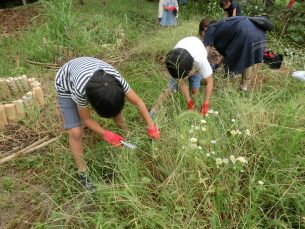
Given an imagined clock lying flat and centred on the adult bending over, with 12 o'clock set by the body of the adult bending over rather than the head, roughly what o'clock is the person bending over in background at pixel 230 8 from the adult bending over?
The person bending over in background is roughly at 3 o'clock from the adult bending over.

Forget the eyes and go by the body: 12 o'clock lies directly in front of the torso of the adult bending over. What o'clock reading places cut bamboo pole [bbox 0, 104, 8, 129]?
The cut bamboo pole is roughly at 11 o'clock from the adult bending over.

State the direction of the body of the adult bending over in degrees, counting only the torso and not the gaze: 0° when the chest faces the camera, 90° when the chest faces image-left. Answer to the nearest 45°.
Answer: approximately 90°

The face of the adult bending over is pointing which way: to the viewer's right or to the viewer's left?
to the viewer's left

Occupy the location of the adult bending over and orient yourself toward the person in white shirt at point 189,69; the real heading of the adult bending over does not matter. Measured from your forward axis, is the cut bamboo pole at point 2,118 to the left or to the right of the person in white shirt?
right

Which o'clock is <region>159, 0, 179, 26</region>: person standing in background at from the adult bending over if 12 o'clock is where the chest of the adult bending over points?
The person standing in background is roughly at 2 o'clock from the adult bending over.

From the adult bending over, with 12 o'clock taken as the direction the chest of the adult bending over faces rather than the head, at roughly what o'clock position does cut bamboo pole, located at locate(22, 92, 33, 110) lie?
The cut bamboo pole is roughly at 11 o'clock from the adult bending over.

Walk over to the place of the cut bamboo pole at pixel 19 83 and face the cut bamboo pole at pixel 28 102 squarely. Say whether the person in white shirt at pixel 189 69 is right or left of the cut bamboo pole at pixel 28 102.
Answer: left

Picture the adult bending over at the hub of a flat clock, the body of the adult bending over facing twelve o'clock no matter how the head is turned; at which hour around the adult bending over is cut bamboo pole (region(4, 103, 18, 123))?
The cut bamboo pole is roughly at 11 o'clock from the adult bending over.
